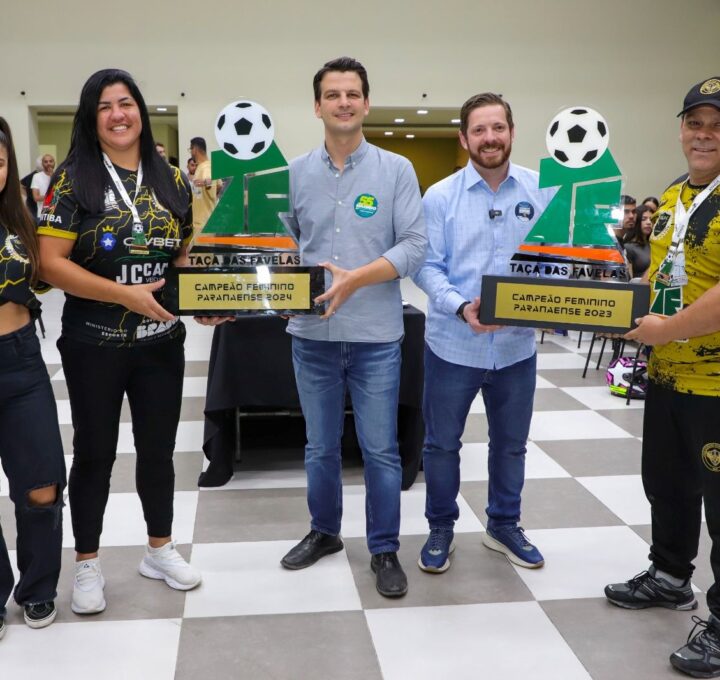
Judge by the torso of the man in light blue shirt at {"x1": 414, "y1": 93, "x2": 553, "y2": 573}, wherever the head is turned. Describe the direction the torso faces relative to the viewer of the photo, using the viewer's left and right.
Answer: facing the viewer

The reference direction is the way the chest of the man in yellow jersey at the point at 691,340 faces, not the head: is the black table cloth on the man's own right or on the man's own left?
on the man's own right

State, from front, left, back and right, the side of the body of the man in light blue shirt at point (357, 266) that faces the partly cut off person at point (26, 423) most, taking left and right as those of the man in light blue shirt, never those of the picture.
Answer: right

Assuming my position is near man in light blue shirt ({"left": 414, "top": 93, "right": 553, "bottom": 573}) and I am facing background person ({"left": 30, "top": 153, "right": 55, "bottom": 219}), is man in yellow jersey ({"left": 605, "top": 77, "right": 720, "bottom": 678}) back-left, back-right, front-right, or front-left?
back-right

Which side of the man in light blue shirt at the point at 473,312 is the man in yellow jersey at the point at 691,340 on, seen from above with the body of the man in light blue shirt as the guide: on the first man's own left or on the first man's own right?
on the first man's own left

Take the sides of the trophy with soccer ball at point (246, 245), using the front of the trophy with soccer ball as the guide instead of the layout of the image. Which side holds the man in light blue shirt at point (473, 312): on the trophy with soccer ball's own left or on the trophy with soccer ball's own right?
on the trophy with soccer ball's own left

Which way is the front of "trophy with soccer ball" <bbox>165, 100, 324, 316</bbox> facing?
toward the camera

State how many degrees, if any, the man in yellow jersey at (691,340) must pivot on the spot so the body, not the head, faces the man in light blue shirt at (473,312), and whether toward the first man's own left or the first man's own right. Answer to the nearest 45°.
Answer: approximately 45° to the first man's own right

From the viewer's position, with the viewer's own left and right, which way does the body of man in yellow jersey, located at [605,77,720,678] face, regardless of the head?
facing the viewer and to the left of the viewer

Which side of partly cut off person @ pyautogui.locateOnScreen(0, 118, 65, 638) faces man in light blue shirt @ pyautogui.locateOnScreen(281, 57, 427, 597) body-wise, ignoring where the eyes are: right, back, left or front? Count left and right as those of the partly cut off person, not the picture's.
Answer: left

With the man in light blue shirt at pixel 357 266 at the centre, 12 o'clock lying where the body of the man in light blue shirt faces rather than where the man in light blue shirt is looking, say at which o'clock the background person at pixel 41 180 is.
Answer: The background person is roughly at 5 o'clock from the man in light blue shirt.

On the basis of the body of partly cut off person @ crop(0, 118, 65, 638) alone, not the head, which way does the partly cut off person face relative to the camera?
toward the camera
